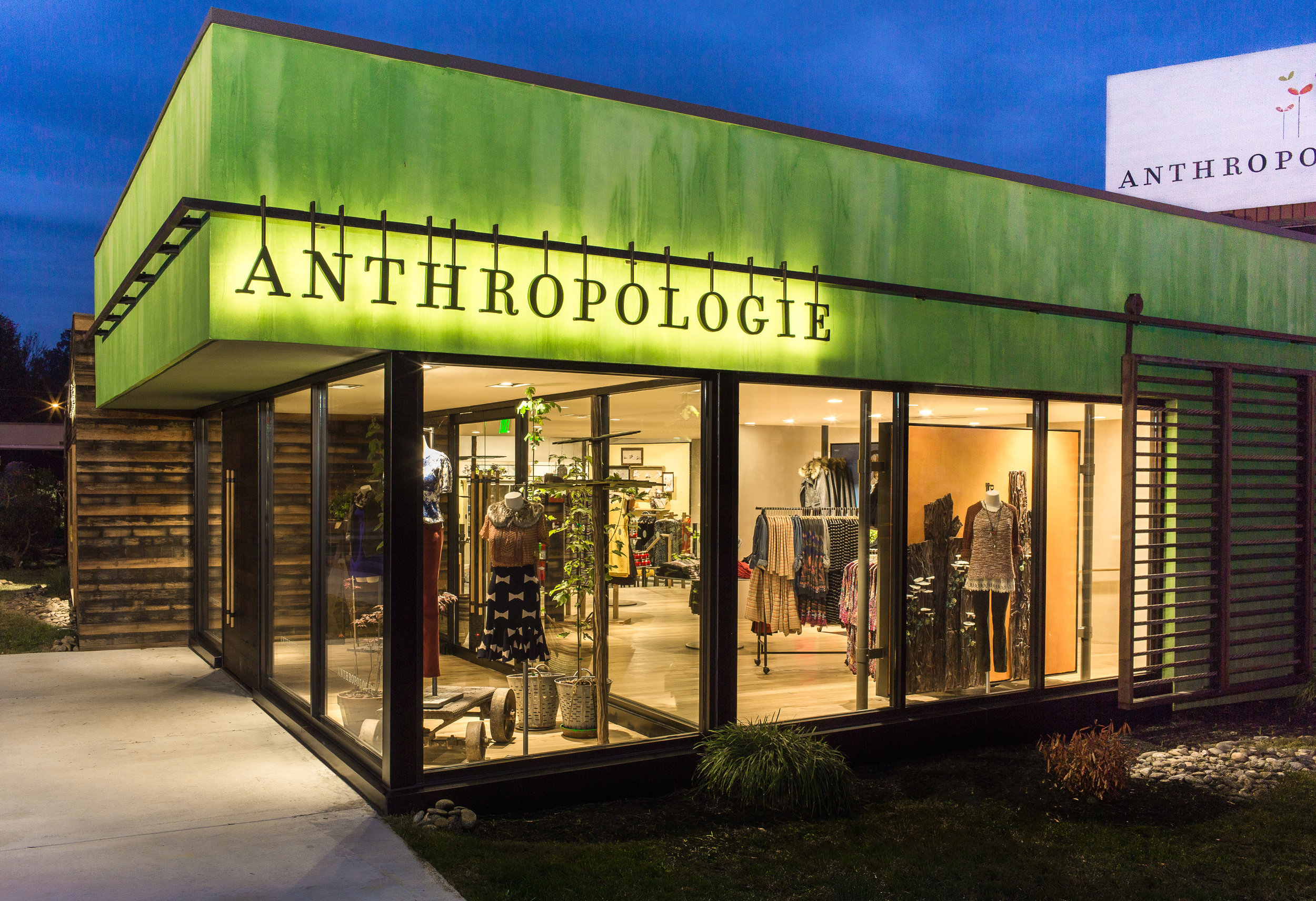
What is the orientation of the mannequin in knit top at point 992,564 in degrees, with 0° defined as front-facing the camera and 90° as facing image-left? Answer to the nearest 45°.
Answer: approximately 0°

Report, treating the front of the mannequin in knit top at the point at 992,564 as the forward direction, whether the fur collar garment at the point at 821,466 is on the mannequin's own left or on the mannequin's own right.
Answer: on the mannequin's own right

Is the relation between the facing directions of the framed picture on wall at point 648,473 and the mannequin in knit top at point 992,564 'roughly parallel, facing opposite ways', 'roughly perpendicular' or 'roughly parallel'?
roughly parallel

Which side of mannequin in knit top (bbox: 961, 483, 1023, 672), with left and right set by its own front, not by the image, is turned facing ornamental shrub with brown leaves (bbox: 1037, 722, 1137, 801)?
front

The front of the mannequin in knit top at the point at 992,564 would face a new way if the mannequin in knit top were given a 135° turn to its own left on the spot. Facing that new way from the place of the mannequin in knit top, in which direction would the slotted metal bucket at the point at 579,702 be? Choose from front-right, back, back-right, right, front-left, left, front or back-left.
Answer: back

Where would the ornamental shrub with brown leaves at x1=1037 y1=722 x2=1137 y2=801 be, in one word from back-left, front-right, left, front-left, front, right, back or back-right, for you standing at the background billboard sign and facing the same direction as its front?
front-left

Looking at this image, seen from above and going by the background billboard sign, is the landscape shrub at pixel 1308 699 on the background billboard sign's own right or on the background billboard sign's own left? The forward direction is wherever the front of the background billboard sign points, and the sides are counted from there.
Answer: on the background billboard sign's own left

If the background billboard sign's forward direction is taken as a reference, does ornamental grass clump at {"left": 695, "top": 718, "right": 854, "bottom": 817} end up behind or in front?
in front

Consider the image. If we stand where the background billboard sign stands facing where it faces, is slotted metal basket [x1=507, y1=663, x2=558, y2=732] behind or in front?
in front

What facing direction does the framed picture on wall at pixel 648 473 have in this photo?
toward the camera
